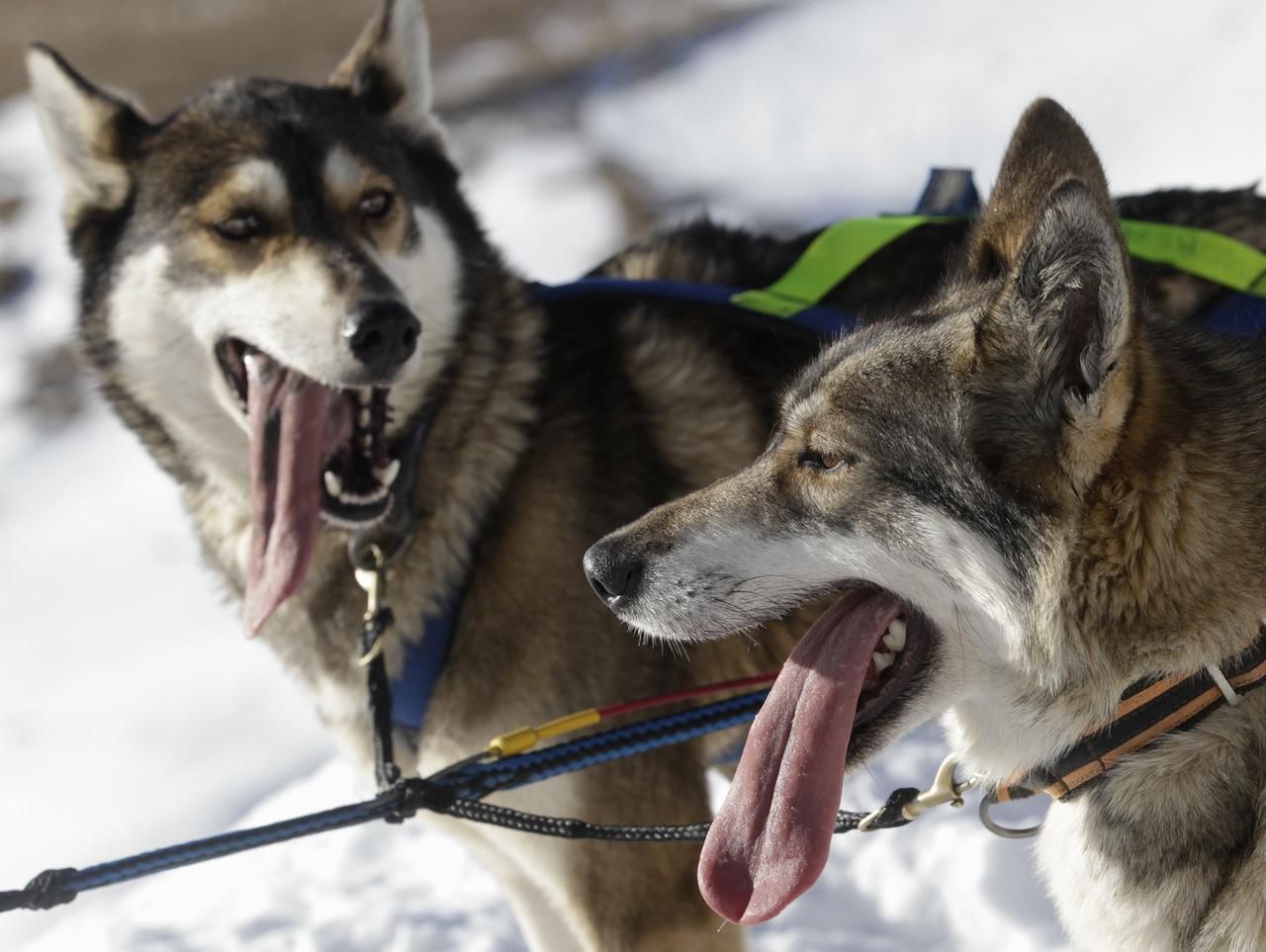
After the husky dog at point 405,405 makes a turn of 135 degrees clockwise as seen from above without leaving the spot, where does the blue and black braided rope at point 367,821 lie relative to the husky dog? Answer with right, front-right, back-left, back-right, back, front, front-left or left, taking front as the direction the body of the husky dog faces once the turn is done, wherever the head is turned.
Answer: back

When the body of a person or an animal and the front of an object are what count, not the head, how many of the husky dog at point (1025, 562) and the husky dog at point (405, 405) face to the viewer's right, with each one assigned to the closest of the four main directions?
0

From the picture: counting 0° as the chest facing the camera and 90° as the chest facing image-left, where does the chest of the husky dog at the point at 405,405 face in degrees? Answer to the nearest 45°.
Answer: approximately 45°

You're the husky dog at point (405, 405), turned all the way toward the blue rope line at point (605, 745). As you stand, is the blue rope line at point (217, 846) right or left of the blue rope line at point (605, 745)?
right

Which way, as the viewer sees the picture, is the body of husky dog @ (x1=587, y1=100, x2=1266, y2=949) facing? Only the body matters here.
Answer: to the viewer's left

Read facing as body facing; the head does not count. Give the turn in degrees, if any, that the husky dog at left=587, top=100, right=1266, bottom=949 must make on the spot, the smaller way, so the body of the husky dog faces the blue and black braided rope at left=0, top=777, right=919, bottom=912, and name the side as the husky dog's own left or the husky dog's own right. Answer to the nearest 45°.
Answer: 0° — it already faces it
